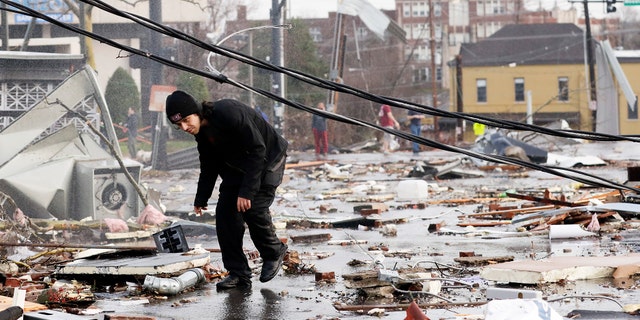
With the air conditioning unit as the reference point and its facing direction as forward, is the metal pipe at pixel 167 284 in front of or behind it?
in front

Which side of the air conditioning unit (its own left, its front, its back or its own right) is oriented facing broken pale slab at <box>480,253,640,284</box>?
front

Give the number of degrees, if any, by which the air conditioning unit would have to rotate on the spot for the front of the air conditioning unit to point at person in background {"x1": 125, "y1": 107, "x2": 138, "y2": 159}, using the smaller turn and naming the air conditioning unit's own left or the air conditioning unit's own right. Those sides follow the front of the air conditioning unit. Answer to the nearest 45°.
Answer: approximately 135° to the air conditioning unit's own left

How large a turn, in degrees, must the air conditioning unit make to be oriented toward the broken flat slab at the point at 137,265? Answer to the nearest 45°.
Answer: approximately 45° to its right

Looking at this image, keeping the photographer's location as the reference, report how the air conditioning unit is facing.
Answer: facing the viewer and to the right of the viewer

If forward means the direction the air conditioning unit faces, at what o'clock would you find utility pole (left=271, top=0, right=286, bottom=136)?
The utility pole is roughly at 8 o'clock from the air conditioning unit.

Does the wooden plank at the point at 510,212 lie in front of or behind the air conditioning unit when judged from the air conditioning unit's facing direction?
in front

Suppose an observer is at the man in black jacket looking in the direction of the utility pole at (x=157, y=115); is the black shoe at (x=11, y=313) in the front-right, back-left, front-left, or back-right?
back-left

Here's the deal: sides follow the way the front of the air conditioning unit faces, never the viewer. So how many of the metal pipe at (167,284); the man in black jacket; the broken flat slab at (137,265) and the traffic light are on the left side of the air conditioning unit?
1

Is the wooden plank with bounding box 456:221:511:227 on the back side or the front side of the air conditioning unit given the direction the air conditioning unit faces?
on the front side

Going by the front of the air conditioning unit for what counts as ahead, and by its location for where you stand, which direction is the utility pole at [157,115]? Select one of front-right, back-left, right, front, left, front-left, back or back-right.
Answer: back-left

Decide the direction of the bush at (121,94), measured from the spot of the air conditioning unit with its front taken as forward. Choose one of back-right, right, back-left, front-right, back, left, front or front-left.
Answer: back-left
